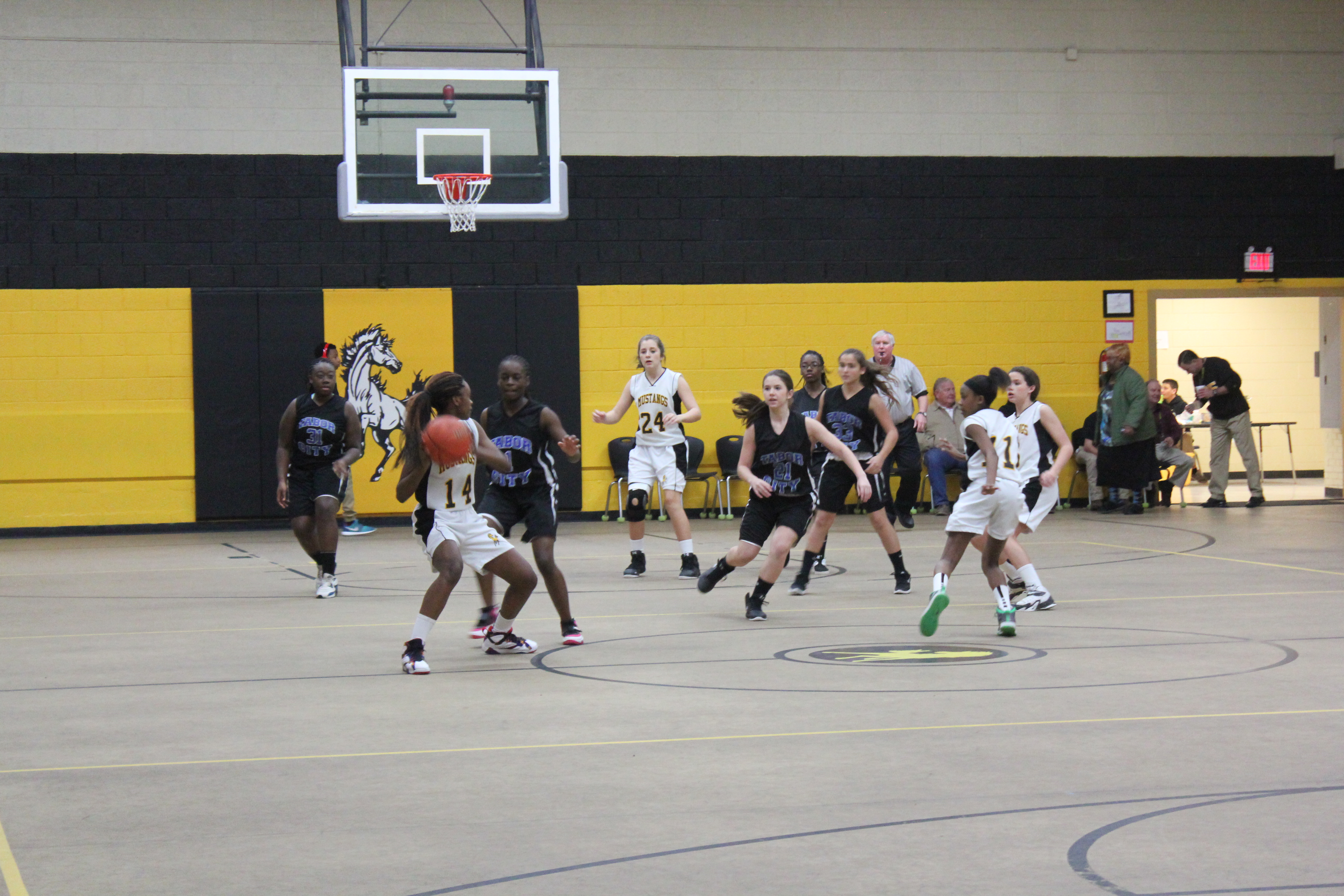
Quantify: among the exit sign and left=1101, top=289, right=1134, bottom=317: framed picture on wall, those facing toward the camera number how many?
2

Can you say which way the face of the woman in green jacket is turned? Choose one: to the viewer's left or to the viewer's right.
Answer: to the viewer's left

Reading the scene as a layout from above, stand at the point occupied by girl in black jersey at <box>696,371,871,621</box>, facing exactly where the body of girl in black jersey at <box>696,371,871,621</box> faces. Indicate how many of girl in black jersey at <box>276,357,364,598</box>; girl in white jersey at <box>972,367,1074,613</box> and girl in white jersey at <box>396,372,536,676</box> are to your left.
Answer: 1

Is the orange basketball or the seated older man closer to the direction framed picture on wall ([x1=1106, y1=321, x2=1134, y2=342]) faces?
the orange basketball

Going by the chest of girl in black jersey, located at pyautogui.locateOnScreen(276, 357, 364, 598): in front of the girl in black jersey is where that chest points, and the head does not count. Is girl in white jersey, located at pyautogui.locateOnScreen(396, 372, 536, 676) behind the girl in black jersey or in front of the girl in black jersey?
in front

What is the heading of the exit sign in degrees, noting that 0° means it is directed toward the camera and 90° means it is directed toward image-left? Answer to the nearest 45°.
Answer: approximately 0°

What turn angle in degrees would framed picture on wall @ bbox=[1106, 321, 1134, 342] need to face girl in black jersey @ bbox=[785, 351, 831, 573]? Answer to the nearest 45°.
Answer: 0° — it already faces them

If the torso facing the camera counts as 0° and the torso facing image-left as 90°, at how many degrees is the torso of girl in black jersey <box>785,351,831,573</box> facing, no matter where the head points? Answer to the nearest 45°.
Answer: approximately 0°
